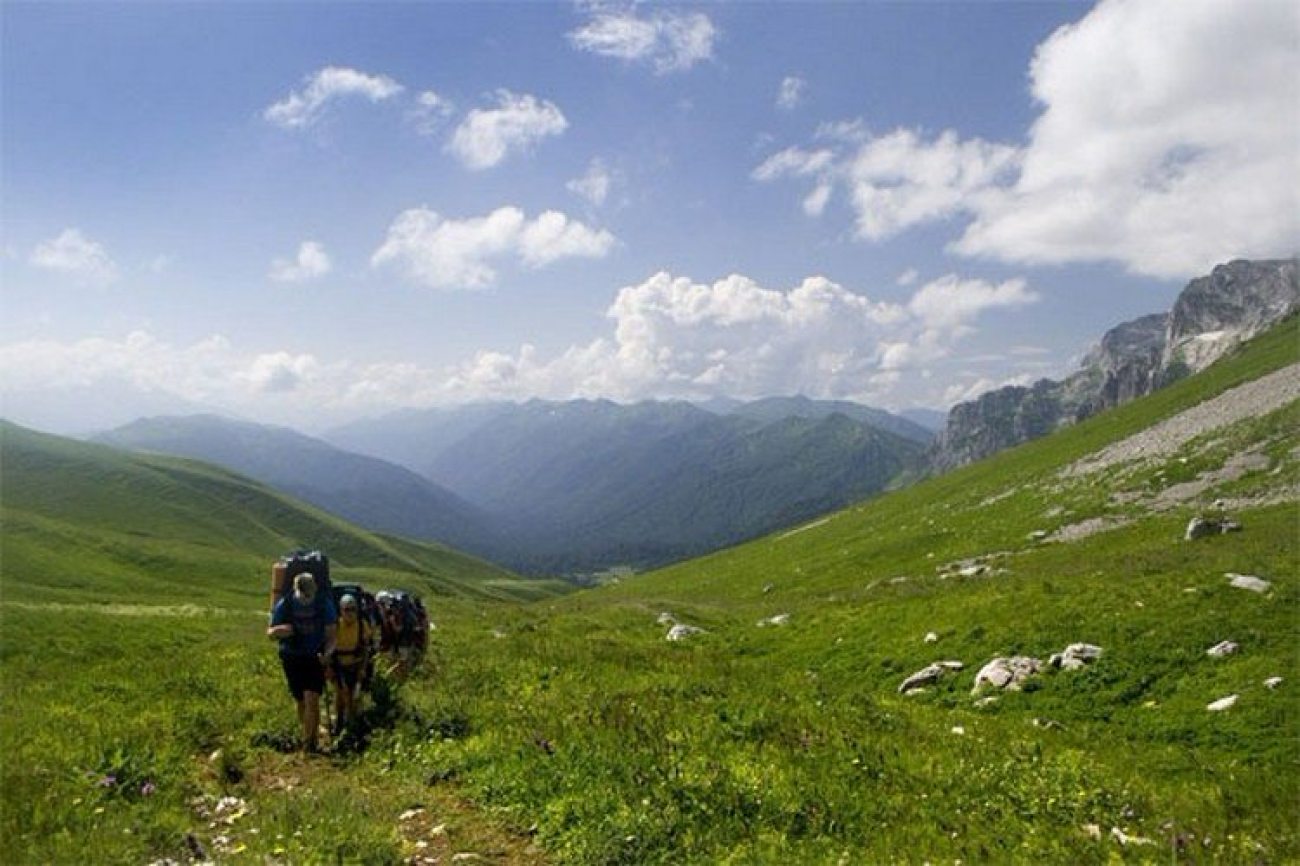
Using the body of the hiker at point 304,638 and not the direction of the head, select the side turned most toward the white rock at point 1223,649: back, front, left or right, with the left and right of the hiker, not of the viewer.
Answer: left

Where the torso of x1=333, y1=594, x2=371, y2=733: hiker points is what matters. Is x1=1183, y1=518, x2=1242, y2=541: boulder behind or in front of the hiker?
behind

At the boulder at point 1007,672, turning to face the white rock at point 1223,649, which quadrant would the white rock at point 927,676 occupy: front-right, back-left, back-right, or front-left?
back-left

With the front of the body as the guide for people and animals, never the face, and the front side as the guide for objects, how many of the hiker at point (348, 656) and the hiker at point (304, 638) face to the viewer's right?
0

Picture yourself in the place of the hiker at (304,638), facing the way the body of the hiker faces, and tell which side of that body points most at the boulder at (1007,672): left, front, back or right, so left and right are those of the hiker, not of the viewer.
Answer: left

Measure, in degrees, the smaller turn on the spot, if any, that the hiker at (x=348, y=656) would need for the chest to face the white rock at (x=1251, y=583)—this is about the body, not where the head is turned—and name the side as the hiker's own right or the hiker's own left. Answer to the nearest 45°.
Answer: approximately 135° to the hiker's own left

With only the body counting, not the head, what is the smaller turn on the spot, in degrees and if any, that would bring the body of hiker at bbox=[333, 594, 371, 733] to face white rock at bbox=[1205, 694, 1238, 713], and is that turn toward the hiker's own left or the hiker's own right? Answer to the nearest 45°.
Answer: approximately 135° to the hiker's own left

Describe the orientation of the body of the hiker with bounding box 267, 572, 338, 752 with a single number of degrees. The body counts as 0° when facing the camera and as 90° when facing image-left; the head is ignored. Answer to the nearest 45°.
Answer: approximately 0°

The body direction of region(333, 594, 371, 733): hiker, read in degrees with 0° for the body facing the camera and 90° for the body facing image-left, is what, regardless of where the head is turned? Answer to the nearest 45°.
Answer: approximately 45°

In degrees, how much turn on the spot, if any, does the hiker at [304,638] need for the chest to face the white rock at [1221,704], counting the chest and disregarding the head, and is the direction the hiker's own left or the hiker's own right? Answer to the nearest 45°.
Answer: approximately 90° to the hiker's own left
